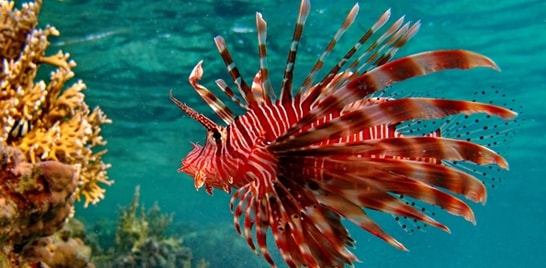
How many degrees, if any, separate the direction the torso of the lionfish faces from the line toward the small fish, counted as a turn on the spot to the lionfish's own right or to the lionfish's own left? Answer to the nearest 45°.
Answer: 0° — it already faces it

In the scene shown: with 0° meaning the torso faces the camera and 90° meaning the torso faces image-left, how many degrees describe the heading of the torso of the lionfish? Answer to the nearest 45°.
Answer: approximately 90°

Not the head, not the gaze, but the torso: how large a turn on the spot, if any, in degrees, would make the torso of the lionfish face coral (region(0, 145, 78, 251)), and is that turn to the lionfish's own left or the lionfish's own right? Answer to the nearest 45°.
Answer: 0° — it already faces it

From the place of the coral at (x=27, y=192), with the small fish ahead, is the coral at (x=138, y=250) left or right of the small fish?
right

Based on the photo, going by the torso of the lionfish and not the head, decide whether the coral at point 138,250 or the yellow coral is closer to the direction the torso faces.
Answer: the yellow coral
